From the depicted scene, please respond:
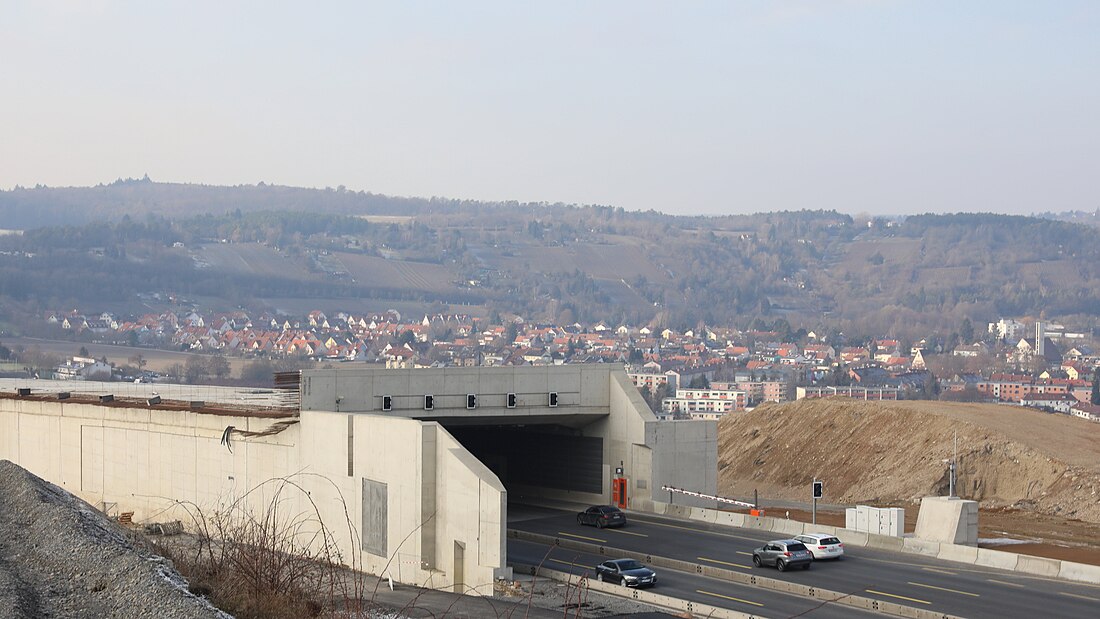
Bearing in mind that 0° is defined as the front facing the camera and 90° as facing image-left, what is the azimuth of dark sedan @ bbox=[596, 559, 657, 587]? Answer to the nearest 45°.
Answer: approximately 315°

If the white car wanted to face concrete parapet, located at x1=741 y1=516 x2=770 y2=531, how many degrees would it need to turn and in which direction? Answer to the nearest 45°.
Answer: approximately 45° to its right

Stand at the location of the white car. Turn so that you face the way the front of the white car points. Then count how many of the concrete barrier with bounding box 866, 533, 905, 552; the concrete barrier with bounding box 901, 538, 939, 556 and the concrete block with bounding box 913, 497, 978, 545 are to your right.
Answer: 3

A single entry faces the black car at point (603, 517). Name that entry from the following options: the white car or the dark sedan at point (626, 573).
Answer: the white car

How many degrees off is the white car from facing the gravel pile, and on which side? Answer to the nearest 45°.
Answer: approximately 135° to its left

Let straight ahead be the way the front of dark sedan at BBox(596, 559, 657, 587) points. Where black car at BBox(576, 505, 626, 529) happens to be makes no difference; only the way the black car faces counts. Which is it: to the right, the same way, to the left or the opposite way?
the opposite way

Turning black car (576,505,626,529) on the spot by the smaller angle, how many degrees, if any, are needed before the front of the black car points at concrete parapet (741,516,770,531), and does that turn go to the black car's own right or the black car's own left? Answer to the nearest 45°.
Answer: approximately 135° to the black car's own right

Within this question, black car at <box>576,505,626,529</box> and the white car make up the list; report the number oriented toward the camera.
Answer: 0

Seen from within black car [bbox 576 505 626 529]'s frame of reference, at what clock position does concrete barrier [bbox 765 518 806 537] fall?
The concrete barrier is roughly at 5 o'clock from the black car.

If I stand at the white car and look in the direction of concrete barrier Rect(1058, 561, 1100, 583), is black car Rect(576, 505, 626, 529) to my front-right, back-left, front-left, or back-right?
back-left

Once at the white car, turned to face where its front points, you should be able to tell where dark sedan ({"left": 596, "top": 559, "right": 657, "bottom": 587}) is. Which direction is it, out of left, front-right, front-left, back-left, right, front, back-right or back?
left

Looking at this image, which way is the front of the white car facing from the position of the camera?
facing away from the viewer and to the left of the viewer

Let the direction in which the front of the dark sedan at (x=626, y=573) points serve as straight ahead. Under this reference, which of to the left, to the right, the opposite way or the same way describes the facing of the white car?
the opposite way
